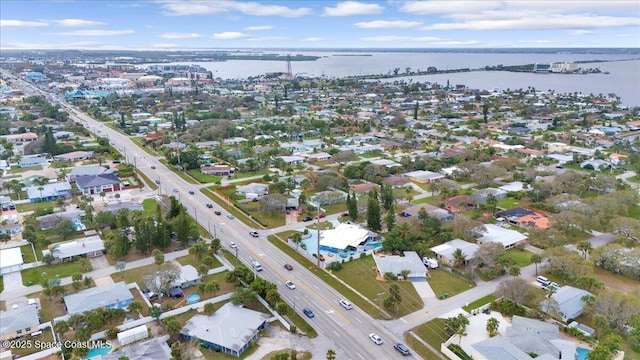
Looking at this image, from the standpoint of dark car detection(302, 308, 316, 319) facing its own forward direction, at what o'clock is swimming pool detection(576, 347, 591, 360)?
The swimming pool is roughly at 11 o'clock from the dark car.

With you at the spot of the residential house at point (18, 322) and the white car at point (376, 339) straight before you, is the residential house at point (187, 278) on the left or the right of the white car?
left

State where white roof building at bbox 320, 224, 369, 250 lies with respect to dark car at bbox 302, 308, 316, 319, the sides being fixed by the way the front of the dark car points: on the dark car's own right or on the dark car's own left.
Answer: on the dark car's own left

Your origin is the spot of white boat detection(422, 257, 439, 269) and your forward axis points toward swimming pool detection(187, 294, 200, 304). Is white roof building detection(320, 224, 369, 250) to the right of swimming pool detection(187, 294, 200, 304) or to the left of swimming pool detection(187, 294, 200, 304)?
right

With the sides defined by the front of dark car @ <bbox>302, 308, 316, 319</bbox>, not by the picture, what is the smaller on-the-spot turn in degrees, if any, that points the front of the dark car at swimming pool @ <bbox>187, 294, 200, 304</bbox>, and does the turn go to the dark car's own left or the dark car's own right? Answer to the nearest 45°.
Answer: approximately 135° to the dark car's own right

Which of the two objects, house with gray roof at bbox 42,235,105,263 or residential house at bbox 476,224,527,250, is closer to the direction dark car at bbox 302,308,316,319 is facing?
the residential house

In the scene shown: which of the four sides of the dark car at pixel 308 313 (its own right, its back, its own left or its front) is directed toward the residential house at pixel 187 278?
back

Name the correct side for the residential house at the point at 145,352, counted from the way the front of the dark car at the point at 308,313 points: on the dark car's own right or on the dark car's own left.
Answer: on the dark car's own right

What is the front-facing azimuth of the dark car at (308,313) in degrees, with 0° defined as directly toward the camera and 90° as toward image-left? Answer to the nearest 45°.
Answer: approximately 315°

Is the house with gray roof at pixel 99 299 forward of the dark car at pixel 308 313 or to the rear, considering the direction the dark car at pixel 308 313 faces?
to the rear
